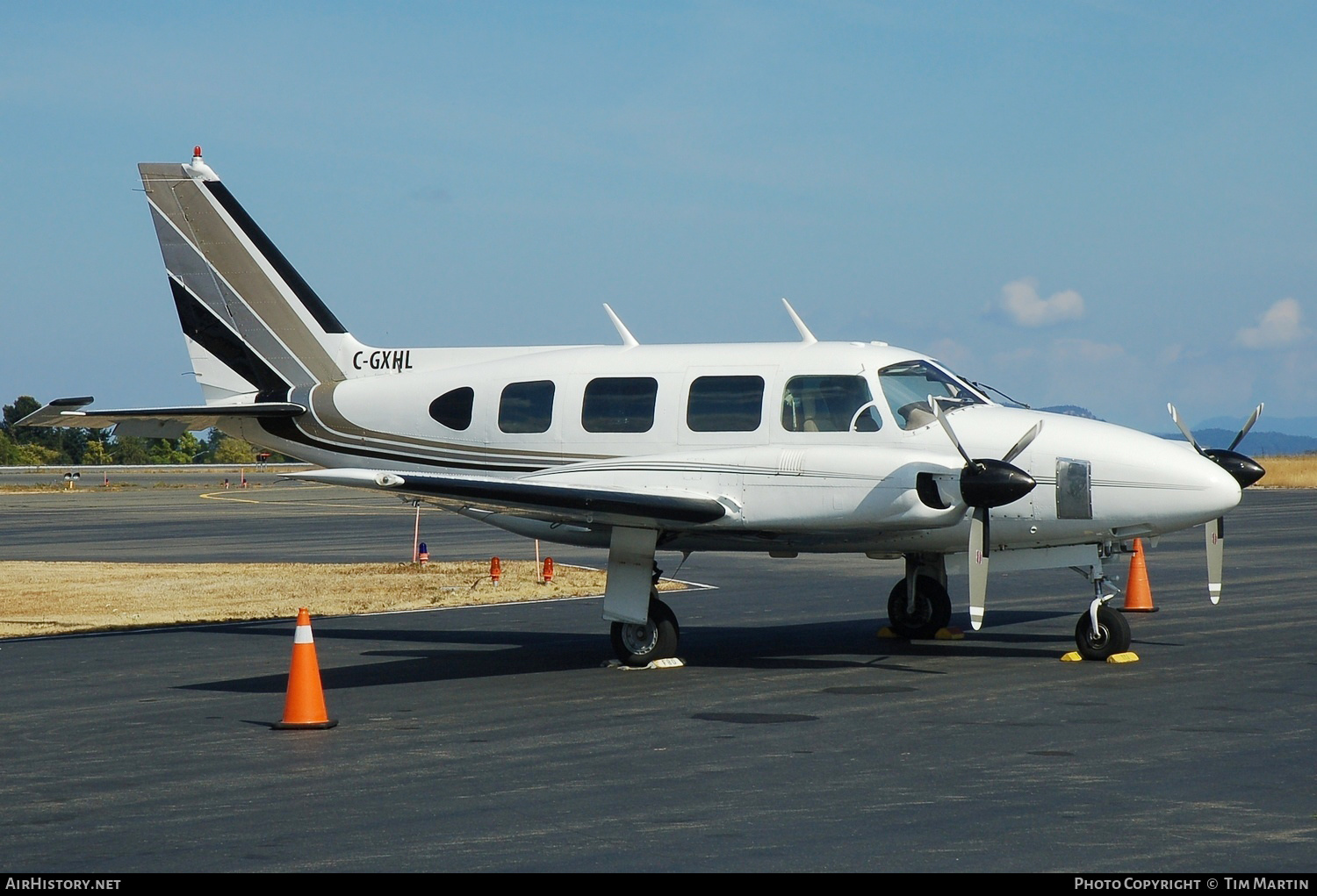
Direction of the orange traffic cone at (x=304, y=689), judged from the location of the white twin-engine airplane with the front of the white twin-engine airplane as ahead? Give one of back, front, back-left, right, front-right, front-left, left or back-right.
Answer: right

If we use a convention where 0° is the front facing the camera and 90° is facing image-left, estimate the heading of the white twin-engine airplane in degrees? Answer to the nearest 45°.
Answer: approximately 315°

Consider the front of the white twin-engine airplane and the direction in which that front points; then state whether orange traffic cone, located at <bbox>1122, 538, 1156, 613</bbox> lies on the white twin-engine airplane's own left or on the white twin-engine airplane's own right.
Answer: on the white twin-engine airplane's own left
